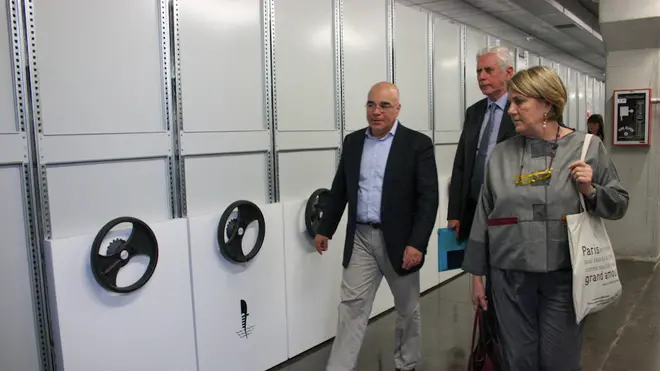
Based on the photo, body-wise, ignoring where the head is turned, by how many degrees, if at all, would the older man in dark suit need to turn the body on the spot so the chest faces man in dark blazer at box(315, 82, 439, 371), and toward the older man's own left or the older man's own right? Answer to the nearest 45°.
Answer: approximately 45° to the older man's own right

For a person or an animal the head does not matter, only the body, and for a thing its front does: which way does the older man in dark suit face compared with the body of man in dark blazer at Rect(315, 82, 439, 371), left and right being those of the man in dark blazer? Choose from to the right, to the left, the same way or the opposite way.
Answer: the same way

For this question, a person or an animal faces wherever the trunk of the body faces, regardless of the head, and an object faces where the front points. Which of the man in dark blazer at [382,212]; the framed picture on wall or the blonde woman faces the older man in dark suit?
the framed picture on wall

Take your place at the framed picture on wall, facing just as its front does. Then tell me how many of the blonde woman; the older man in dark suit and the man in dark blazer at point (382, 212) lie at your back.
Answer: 0

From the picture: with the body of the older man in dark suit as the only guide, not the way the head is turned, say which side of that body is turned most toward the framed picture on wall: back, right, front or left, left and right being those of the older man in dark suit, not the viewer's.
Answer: back

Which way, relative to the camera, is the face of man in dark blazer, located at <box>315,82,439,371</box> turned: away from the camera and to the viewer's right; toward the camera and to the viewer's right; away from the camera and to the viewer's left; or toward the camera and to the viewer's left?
toward the camera and to the viewer's left

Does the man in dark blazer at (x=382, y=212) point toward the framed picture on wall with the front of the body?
no

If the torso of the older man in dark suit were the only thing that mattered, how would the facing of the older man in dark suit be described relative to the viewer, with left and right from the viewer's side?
facing the viewer and to the left of the viewer

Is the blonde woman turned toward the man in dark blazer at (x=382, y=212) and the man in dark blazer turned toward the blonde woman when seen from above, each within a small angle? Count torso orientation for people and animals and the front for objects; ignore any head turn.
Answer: no

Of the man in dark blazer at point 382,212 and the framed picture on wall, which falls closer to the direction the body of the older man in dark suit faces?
the man in dark blazer

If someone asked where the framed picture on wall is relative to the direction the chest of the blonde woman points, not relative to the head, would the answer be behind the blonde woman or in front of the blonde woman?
behind

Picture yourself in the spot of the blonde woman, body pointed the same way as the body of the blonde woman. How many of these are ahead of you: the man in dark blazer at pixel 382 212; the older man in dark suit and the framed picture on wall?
0

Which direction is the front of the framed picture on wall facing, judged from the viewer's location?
facing the viewer

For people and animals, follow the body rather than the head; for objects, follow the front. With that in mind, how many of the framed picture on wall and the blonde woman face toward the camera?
2

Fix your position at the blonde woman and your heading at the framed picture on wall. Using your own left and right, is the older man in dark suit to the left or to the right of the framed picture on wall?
left

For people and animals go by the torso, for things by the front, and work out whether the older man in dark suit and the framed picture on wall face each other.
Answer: no

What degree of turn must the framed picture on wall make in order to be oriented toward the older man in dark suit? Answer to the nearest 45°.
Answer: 0° — it already faces them
